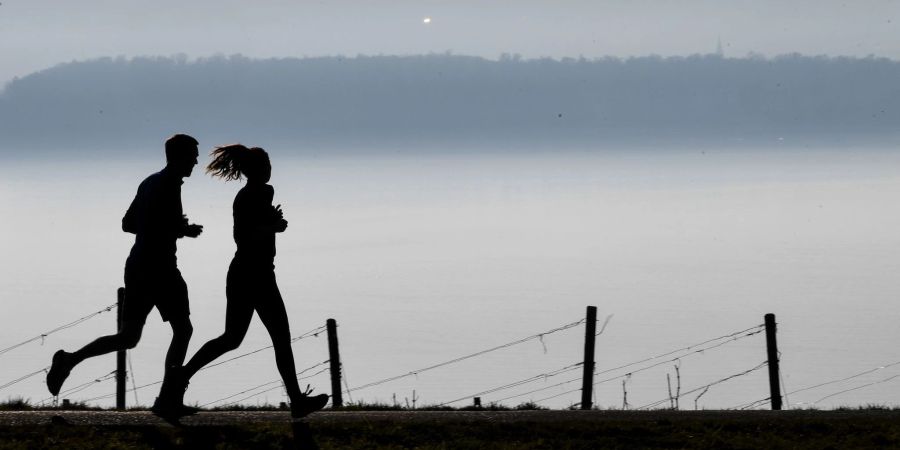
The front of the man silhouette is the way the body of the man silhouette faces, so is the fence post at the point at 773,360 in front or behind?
in front

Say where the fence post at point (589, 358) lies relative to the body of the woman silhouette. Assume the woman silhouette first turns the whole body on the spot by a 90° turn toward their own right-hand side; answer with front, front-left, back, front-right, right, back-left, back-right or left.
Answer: back-left

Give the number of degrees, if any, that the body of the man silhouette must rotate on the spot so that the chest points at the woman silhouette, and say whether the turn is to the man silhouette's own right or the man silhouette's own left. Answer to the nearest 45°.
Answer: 0° — they already face them

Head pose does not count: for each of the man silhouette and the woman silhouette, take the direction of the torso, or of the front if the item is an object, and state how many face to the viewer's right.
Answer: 2

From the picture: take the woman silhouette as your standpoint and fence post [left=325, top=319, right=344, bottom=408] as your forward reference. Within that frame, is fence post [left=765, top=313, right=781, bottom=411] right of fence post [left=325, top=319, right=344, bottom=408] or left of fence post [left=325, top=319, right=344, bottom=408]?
right

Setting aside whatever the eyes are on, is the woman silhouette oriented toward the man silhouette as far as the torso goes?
no

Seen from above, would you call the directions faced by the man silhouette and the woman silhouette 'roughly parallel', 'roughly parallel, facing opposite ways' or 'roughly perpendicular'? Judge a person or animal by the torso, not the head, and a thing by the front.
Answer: roughly parallel

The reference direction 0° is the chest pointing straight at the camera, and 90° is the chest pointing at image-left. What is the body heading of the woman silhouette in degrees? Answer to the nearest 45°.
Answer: approximately 270°

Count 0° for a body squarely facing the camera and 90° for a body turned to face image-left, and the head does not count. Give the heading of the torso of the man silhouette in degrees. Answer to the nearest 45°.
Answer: approximately 270°
